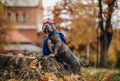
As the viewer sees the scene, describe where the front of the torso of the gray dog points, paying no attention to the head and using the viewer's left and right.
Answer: facing to the left of the viewer

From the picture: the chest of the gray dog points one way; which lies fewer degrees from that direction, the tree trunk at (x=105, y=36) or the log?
the log
